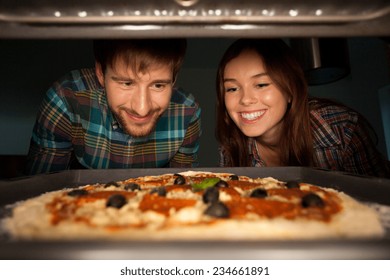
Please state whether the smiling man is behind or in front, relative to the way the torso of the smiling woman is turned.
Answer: in front

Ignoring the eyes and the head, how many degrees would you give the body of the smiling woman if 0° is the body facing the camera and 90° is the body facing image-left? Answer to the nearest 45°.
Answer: approximately 45°

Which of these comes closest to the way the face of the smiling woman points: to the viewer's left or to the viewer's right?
to the viewer's left

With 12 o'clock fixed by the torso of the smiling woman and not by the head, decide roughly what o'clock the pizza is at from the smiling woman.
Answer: The pizza is roughly at 11 o'clock from the smiling woman.

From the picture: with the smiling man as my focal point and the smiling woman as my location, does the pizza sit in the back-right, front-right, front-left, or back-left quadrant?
front-left
